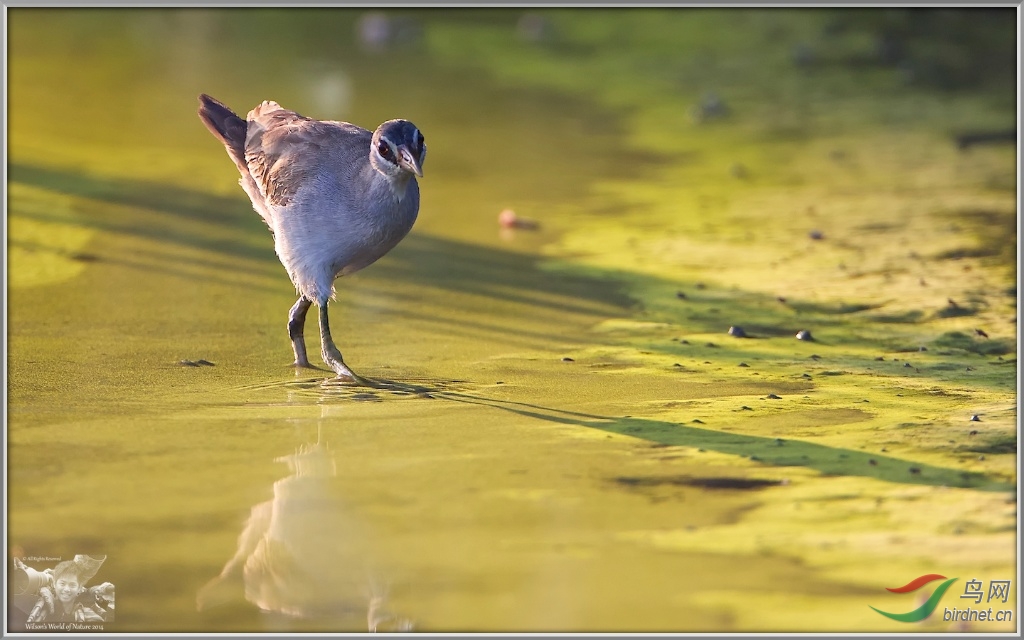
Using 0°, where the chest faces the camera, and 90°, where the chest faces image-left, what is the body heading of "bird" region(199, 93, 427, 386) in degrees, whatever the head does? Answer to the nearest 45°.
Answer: approximately 315°

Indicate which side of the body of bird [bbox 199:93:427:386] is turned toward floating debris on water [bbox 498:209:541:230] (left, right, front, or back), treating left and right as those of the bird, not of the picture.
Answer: left
